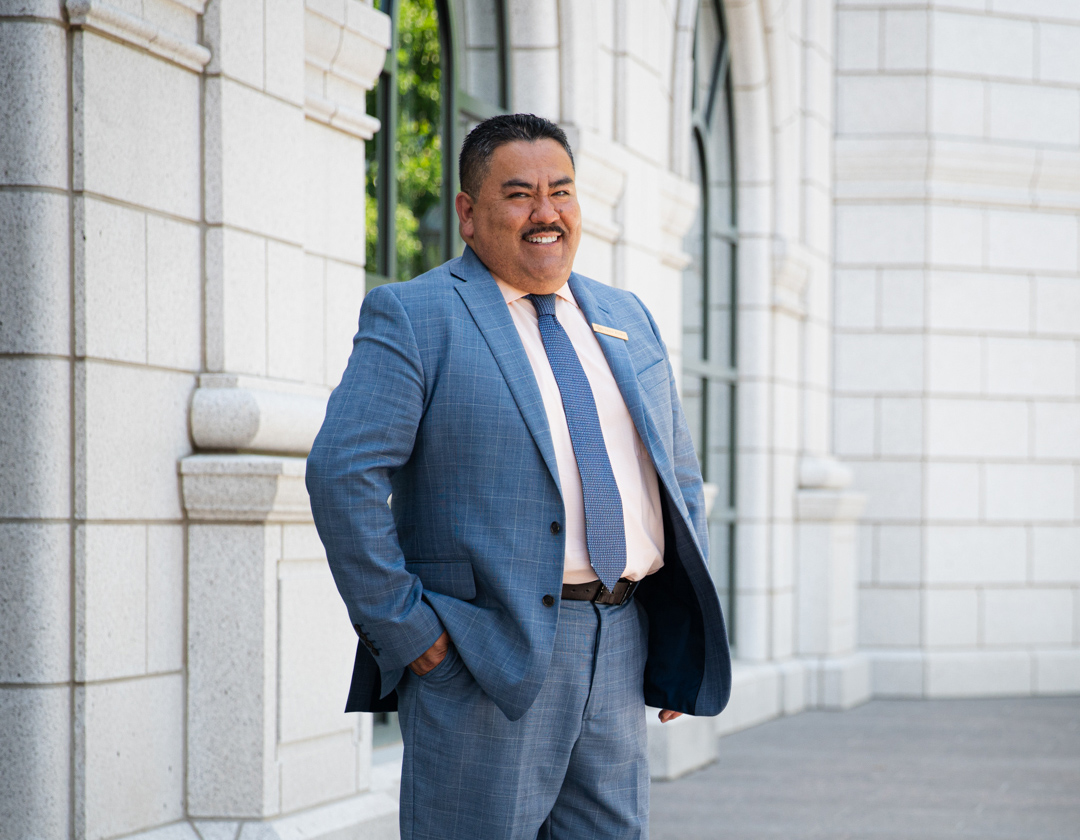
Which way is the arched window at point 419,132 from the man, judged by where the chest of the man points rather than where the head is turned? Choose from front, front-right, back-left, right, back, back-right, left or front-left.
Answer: back-left

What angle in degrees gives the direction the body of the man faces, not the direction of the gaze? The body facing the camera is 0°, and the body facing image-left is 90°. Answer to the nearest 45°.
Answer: approximately 315°
